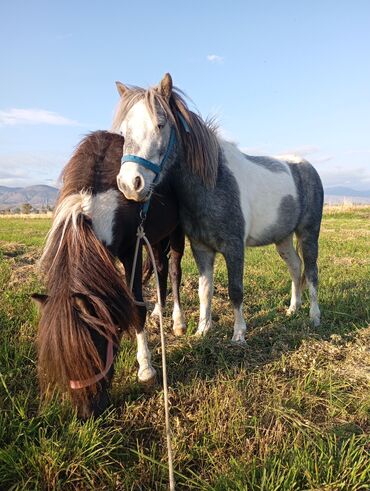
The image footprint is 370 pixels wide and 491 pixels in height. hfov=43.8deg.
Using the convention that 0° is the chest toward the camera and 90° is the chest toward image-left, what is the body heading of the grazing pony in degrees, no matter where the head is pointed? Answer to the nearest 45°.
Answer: approximately 45°

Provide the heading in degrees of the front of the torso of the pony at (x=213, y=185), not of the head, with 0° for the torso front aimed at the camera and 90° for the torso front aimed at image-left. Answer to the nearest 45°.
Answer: approximately 45°

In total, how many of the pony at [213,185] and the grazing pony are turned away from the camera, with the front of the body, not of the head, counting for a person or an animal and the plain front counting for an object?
0

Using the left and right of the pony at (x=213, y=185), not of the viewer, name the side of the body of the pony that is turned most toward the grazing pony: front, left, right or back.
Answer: front
